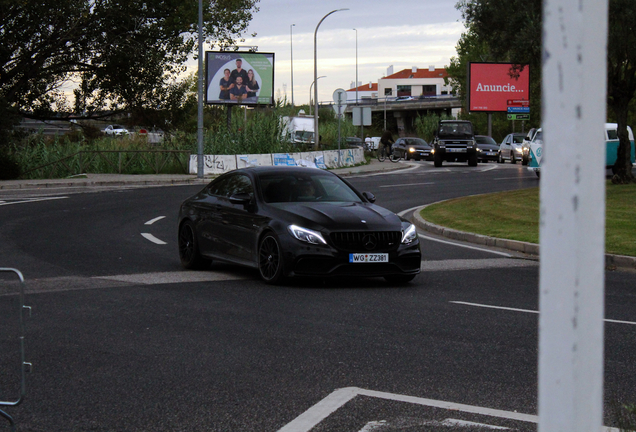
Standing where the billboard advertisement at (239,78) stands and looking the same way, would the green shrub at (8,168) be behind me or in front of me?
in front

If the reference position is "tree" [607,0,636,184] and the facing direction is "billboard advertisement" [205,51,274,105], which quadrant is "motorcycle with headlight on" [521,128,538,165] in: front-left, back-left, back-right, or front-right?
front-right

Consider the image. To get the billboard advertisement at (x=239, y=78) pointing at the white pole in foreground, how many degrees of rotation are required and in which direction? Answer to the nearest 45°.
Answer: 0° — it already faces it

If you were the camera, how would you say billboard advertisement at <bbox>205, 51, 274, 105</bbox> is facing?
facing the viewer

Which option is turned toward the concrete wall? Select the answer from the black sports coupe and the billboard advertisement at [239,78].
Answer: the billboard advertisement

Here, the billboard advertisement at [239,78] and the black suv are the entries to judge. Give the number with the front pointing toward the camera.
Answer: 2

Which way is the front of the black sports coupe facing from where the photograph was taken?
facing the viewer and to the right of the viewer

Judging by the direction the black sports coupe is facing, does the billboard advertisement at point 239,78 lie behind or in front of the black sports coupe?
behind

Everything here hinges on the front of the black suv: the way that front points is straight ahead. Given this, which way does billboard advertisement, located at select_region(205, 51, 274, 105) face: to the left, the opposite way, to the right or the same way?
the same way

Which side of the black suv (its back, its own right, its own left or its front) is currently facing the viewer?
front

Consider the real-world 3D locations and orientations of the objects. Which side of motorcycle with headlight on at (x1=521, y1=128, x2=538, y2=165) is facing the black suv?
right

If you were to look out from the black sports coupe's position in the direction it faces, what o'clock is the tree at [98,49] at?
The tree is roughly at 7 o'clock from the black sports coupe.

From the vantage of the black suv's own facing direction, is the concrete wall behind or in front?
in front

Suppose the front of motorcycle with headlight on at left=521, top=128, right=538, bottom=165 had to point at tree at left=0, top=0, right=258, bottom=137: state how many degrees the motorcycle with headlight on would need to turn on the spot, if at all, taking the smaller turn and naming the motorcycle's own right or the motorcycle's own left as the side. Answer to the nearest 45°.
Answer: approximately 45° to the motorcycle's own right

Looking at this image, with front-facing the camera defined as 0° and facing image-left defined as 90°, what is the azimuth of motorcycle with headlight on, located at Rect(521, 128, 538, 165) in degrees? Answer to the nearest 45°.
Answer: approximately 45°

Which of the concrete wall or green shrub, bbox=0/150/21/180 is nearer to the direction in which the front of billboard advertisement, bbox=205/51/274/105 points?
the concrete wall
